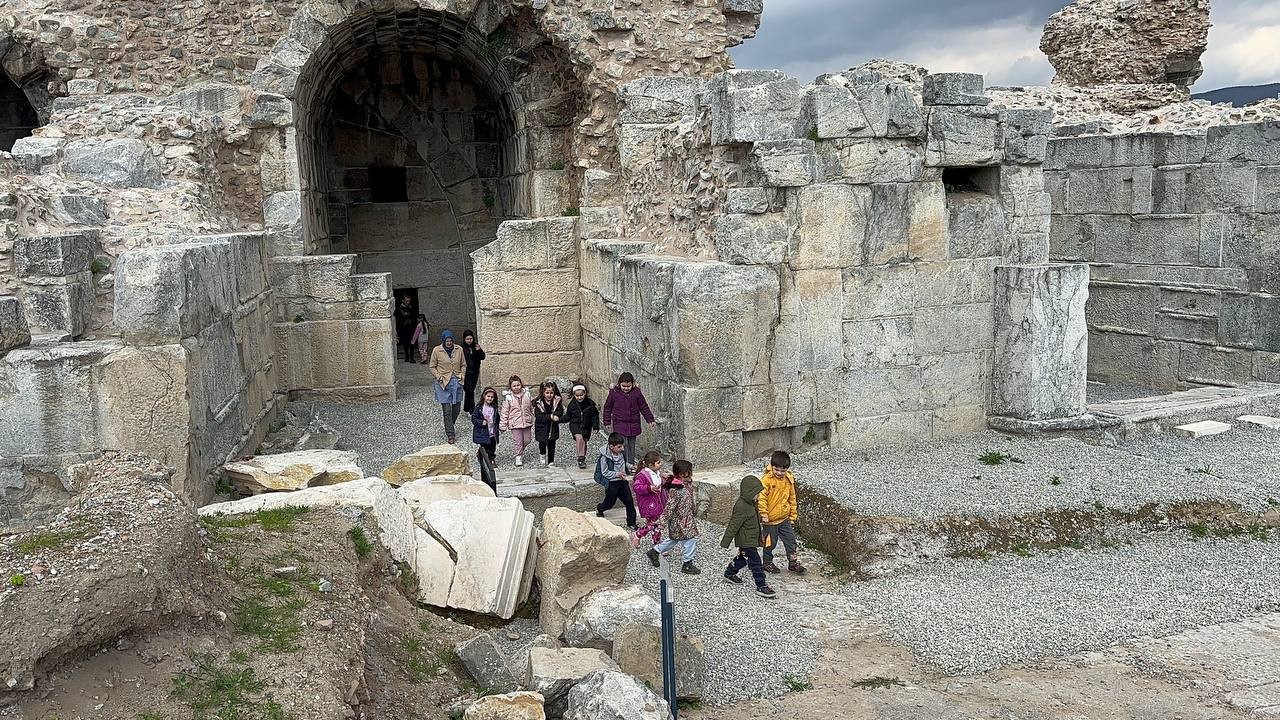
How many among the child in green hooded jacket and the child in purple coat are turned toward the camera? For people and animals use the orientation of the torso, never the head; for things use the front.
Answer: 1

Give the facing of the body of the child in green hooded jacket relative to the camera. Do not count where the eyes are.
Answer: to the viewer's right

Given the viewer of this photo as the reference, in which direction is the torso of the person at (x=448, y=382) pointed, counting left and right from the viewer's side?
facing the viewer

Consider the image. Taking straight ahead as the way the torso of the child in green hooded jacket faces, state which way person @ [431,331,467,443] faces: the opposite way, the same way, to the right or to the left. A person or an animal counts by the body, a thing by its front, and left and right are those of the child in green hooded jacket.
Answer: to the right

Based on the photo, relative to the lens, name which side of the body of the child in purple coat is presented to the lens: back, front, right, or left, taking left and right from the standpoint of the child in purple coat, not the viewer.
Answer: front

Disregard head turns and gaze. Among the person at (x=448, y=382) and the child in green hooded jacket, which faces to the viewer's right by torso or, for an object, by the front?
the child in green hooded jacket

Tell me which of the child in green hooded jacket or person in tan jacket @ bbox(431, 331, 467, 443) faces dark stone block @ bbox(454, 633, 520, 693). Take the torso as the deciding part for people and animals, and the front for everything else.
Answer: the person in tan jacket

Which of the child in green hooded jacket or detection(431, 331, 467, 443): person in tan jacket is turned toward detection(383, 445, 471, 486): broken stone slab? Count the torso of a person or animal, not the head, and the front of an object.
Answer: the person in tan jacket

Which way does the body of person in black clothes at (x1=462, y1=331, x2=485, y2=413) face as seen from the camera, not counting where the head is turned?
toward the camera

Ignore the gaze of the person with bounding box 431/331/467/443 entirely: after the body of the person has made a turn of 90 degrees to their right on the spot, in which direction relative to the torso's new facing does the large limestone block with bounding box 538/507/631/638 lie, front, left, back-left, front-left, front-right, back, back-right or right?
left

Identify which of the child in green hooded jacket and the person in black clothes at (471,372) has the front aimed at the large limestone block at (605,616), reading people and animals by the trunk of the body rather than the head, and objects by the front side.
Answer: the person in black clothes
